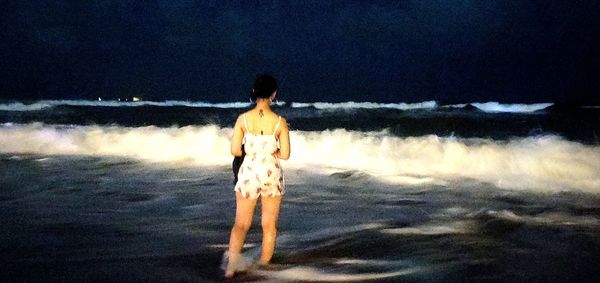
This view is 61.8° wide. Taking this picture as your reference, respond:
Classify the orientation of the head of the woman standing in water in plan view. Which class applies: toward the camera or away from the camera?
away from the camera

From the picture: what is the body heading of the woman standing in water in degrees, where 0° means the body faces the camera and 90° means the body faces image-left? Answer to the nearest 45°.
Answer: approximately 180°
